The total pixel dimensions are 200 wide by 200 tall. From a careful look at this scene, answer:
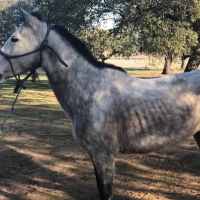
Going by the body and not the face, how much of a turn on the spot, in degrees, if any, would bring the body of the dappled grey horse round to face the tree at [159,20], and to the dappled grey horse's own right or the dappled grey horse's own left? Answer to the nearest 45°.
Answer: approximately 90° to the dappled grey horse's own right

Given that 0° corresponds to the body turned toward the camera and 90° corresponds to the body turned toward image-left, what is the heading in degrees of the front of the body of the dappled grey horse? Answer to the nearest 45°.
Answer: approximately 90°
